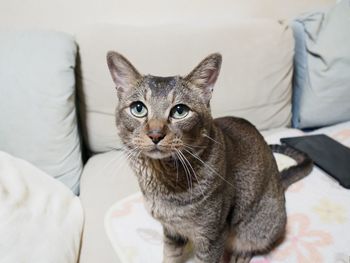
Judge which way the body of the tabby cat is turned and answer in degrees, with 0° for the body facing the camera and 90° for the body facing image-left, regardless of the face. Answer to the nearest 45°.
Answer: approximately 45°

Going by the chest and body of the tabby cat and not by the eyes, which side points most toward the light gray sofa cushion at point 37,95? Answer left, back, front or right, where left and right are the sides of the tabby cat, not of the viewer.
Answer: right
